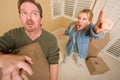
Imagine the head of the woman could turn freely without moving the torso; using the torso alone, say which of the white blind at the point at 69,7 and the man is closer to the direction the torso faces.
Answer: the man

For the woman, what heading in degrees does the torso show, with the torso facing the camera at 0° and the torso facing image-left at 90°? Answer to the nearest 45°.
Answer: approximately 45°

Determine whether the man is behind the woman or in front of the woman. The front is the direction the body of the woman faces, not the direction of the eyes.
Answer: in front

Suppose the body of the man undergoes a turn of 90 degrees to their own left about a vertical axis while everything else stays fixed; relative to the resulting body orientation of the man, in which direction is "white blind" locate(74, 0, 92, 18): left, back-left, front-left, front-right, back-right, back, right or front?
front-left

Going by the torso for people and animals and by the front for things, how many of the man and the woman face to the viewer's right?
0

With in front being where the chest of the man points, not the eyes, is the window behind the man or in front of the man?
behind
